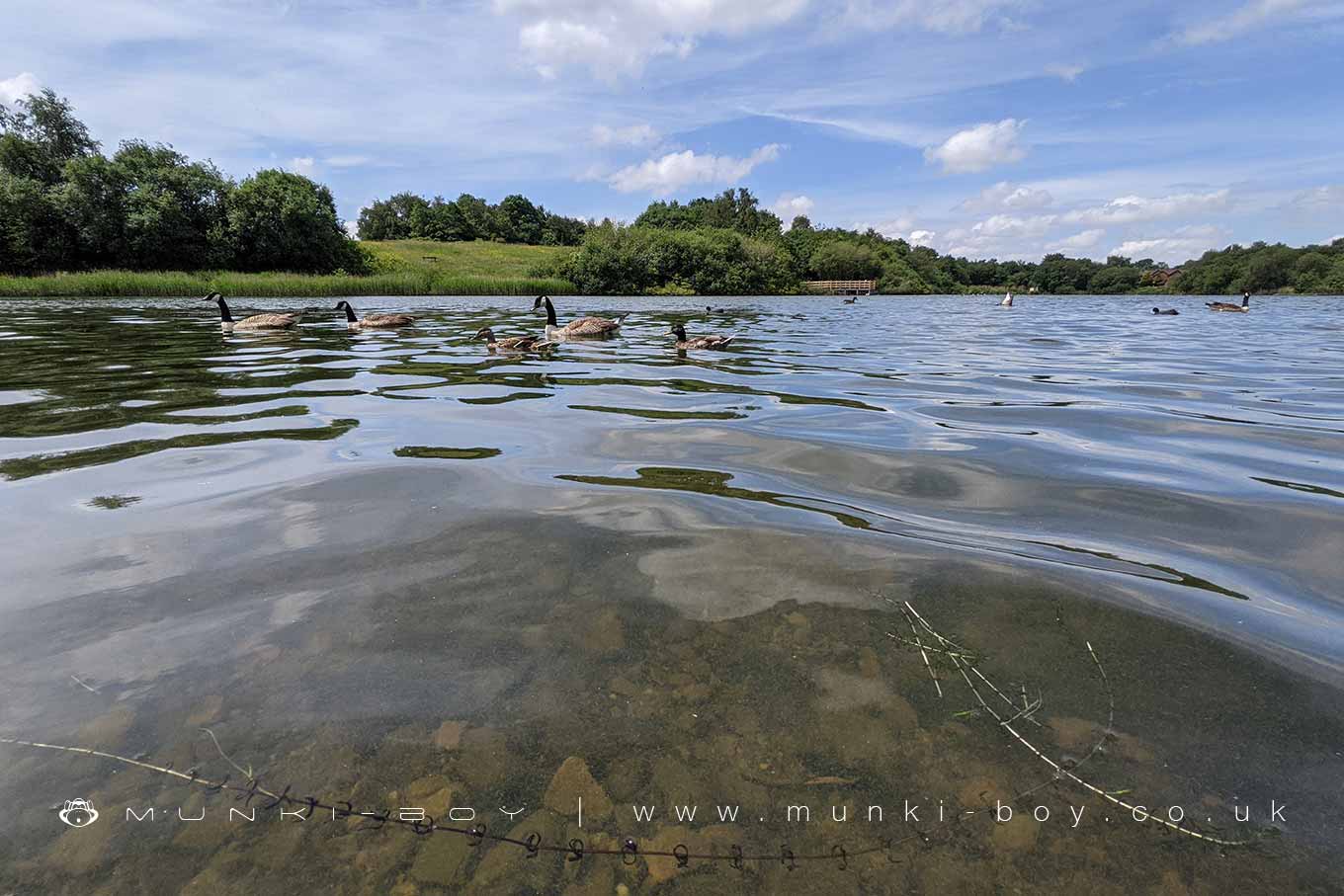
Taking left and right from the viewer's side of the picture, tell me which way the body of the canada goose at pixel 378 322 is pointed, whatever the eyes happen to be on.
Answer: facing to the left of the viewer

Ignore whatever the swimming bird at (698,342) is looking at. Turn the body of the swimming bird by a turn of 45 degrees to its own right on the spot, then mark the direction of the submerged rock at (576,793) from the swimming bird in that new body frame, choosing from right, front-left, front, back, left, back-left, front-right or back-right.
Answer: back-left

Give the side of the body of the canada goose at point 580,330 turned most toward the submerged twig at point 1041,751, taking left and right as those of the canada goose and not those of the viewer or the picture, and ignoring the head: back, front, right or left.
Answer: left

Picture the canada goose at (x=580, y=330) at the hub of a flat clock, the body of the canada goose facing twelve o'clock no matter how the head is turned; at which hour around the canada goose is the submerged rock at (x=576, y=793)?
The submerged rock is roughly at 9 o'clock from the canada goose.

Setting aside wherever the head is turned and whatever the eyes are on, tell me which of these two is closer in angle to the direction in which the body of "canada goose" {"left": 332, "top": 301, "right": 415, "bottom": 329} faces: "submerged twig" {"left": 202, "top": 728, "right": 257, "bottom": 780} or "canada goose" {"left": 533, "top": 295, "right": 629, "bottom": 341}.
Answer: the submerged twig

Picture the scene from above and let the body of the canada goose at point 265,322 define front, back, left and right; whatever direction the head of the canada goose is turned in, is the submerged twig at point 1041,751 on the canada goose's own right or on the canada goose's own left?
on the canada goose's own left

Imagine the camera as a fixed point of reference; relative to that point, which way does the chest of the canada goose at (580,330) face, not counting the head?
to the viewer's left

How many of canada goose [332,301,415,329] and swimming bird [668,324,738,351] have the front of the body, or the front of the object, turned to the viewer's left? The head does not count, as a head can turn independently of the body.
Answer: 2

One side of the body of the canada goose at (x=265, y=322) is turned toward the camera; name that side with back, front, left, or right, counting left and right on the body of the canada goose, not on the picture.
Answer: left

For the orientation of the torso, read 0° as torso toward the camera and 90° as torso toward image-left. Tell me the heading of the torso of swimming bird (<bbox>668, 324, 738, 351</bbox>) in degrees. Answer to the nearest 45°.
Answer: approximately 90°

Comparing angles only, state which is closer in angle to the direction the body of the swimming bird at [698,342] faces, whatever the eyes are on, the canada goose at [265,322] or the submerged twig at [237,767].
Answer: the canada goose
